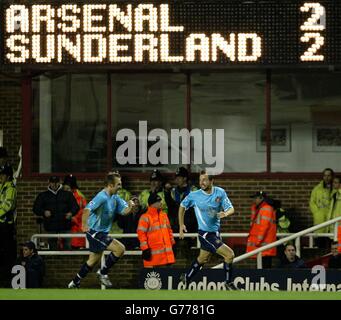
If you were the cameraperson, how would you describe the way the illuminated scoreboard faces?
facing the viewer

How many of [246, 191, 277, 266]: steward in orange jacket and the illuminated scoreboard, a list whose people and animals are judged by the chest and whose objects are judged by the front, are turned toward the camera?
1

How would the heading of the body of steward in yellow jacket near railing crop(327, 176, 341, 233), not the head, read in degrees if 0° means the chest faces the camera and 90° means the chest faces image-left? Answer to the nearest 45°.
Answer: approximately 0°
